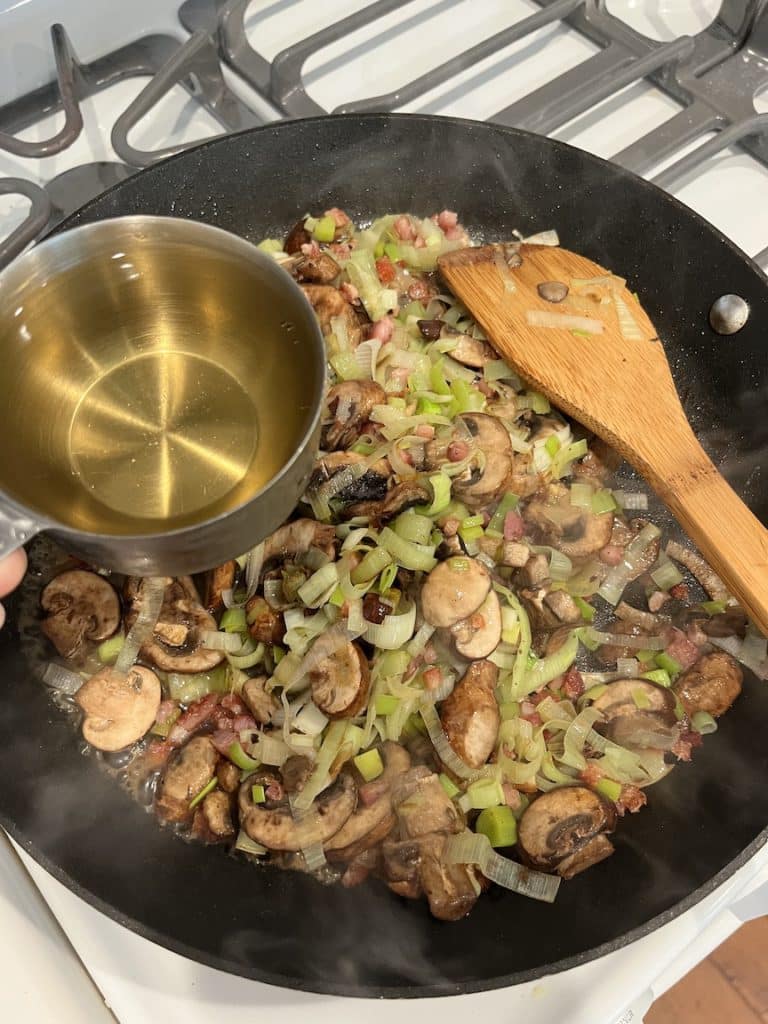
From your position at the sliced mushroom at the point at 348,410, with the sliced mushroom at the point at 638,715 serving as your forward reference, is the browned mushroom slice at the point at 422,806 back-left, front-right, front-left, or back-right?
front-right

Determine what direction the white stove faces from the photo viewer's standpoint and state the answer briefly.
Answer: facing the viewer and to the right of the viewer

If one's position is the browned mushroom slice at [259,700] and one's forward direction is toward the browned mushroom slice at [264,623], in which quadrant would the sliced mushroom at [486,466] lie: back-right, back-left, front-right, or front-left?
front-right
